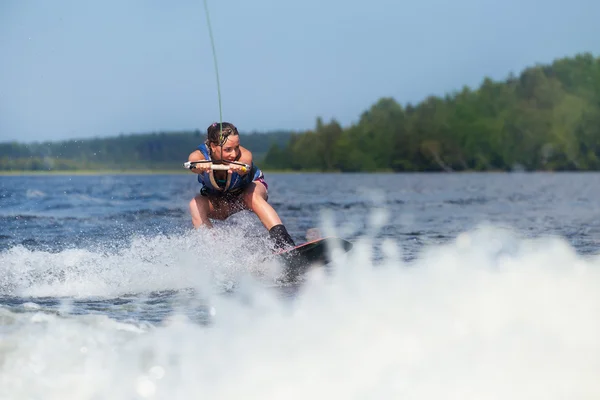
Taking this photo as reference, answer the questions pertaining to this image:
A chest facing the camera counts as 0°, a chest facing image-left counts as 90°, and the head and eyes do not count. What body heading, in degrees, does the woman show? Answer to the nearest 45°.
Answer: approximately 0°
